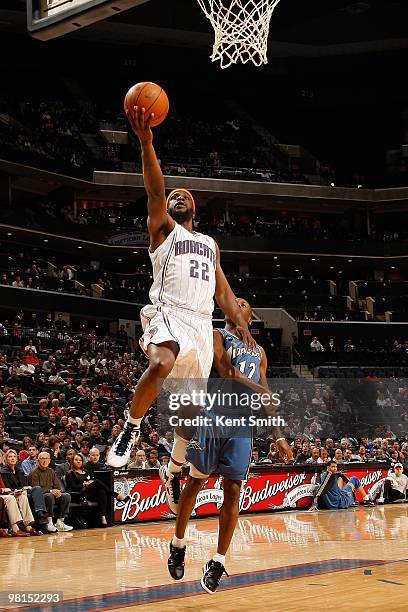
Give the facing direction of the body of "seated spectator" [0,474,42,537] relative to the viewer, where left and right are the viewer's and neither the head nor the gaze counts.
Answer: facing the viewer and to the right of the viewer

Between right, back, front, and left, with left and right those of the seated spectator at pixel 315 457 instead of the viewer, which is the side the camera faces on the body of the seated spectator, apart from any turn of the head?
front

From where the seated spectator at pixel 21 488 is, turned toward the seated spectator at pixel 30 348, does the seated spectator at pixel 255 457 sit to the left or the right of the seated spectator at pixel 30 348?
right

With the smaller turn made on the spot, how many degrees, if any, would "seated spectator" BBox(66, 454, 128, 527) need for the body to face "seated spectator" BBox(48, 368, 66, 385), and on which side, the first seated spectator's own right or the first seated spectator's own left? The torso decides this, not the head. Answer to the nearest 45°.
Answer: approximately 135° to the first seated spectator's own left

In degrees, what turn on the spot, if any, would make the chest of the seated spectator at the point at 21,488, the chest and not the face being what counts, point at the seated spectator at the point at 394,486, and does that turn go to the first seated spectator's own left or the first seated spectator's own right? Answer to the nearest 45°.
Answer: approximately 90° to the first seated spectator's own left

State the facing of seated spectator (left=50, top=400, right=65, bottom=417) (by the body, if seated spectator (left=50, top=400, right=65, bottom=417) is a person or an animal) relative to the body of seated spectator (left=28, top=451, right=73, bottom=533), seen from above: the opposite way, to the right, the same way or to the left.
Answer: the same way

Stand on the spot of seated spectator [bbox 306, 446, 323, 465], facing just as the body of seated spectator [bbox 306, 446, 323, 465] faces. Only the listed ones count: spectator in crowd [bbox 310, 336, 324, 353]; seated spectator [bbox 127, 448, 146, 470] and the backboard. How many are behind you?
1

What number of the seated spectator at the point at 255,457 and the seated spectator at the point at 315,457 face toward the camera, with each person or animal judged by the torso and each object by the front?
2

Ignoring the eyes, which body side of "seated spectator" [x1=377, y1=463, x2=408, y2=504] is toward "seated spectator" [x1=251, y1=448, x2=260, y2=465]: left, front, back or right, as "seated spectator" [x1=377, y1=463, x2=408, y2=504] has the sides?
front

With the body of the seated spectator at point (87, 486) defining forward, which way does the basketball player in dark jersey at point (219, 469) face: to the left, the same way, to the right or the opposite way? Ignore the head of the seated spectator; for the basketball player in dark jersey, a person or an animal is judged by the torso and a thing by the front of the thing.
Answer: the same way

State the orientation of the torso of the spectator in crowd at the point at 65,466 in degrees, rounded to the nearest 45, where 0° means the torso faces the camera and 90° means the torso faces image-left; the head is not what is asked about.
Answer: approximately 315°

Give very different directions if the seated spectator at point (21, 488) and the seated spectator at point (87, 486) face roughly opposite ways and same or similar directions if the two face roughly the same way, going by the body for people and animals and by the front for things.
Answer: same or similar directions

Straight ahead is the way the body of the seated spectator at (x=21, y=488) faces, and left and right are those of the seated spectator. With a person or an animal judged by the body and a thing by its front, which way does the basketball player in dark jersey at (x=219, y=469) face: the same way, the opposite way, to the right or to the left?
the same way
